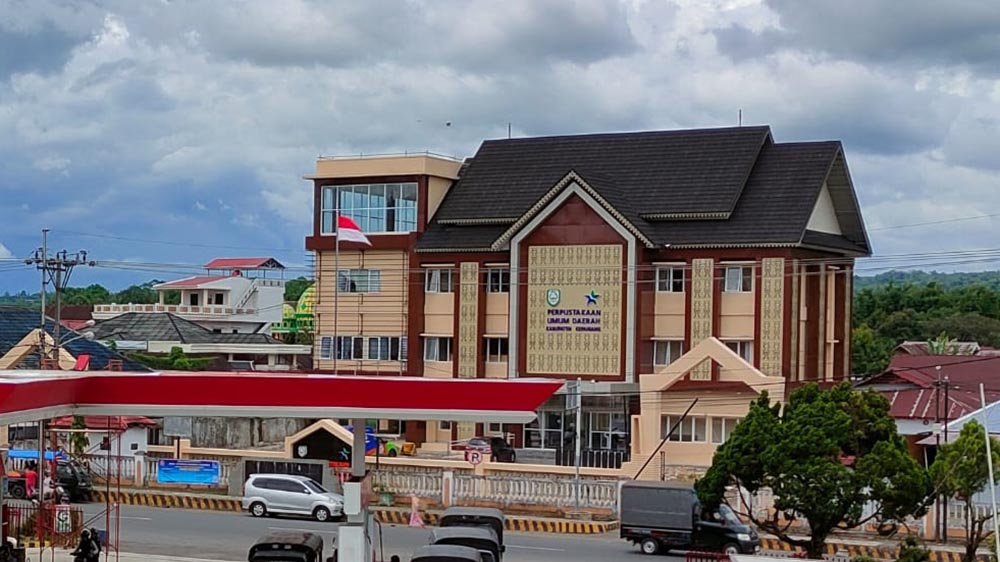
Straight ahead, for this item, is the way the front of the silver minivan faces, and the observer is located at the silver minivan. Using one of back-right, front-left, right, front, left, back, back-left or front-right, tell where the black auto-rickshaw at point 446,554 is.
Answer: right

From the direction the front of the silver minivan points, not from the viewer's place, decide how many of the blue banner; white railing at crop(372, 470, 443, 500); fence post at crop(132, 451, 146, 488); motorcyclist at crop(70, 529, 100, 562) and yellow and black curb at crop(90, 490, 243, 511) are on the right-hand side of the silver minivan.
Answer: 1

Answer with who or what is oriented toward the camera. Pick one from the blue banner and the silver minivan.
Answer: the blue banner

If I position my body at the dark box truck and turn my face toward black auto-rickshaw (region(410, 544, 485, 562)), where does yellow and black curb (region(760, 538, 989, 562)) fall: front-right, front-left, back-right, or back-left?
back-left

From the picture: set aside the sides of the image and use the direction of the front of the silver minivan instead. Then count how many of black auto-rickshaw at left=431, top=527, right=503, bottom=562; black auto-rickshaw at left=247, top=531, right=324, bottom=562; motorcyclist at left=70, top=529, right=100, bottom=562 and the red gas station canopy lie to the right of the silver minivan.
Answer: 4

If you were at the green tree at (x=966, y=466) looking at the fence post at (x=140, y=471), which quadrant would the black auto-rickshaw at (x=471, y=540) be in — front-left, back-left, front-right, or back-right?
front-left

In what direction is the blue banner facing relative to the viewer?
toward the camera

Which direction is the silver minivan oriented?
to the viewer's right

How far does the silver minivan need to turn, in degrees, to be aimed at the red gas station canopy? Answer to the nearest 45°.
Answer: approximately 90° to its right

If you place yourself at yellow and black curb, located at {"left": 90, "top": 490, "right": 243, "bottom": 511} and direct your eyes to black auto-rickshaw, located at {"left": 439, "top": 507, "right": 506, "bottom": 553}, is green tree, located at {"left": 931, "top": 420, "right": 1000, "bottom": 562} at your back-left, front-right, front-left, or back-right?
front-left

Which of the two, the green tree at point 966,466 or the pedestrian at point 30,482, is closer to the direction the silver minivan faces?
the green tree

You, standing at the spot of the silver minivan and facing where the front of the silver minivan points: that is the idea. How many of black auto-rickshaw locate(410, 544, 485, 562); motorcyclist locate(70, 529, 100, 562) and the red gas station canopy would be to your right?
3

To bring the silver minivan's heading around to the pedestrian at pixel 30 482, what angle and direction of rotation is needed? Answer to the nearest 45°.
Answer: approximately 180°
